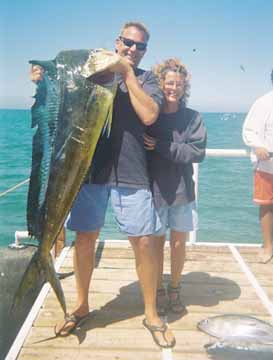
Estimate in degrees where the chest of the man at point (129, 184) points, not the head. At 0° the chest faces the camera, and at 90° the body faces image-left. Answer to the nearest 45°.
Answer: approximately 0°

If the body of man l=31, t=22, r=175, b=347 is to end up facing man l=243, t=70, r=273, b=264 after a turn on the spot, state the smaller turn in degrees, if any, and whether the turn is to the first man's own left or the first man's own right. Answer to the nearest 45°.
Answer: approximately 135° to the first man's own left

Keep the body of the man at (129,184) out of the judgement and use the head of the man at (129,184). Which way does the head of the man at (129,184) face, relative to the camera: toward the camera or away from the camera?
toward the camera
